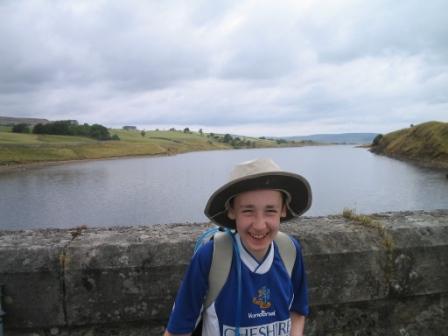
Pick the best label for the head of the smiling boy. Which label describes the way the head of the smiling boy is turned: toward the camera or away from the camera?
toward the camera

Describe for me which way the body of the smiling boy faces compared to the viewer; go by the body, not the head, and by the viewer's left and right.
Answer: facing the viewer

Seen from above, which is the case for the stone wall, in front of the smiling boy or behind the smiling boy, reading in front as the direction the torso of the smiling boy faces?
behind

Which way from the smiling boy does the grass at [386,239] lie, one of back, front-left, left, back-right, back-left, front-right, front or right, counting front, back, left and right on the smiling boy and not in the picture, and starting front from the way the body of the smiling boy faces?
back-left
